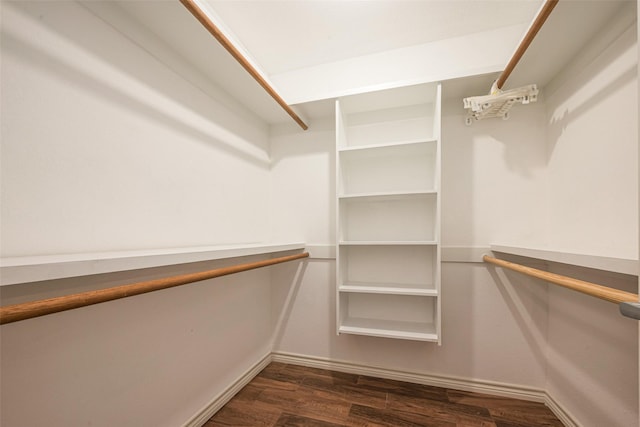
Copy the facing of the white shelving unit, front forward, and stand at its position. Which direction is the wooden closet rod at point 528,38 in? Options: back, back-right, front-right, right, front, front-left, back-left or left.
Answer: front-left

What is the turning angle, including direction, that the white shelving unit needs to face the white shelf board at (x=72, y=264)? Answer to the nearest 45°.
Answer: approximately 45° to its right

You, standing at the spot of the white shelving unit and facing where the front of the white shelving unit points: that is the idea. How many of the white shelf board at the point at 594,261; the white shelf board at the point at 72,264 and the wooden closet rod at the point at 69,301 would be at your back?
0

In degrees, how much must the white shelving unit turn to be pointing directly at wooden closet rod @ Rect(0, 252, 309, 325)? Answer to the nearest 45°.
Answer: approximately 45° to its right

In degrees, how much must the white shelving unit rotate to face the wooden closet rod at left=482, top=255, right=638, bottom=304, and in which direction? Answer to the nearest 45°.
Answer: approximately 45° to its left

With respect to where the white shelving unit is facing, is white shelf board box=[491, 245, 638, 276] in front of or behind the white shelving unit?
in front

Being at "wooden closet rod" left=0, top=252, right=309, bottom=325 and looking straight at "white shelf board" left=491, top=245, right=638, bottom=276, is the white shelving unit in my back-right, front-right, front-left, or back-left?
front-left

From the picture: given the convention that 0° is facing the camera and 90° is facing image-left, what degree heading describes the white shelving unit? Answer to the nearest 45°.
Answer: approximately 0°

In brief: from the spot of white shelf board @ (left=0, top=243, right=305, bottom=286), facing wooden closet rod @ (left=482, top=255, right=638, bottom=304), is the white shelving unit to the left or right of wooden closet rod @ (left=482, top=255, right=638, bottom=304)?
left

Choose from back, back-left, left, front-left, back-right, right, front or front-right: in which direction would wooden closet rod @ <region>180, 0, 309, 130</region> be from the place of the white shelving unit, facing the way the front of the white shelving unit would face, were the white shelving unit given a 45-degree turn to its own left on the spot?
right
